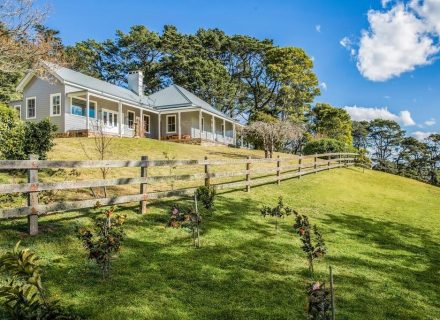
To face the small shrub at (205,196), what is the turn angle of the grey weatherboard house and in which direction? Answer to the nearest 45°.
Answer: approximately 45° to its right

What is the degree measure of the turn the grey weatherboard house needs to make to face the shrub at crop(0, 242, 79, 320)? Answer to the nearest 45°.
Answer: approximately 45° to its right

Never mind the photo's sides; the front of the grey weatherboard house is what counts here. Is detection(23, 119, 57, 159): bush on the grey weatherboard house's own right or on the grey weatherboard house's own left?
on the grey weatherboard house's own right

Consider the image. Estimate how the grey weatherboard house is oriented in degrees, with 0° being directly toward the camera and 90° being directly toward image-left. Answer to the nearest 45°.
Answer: approximately 315°
